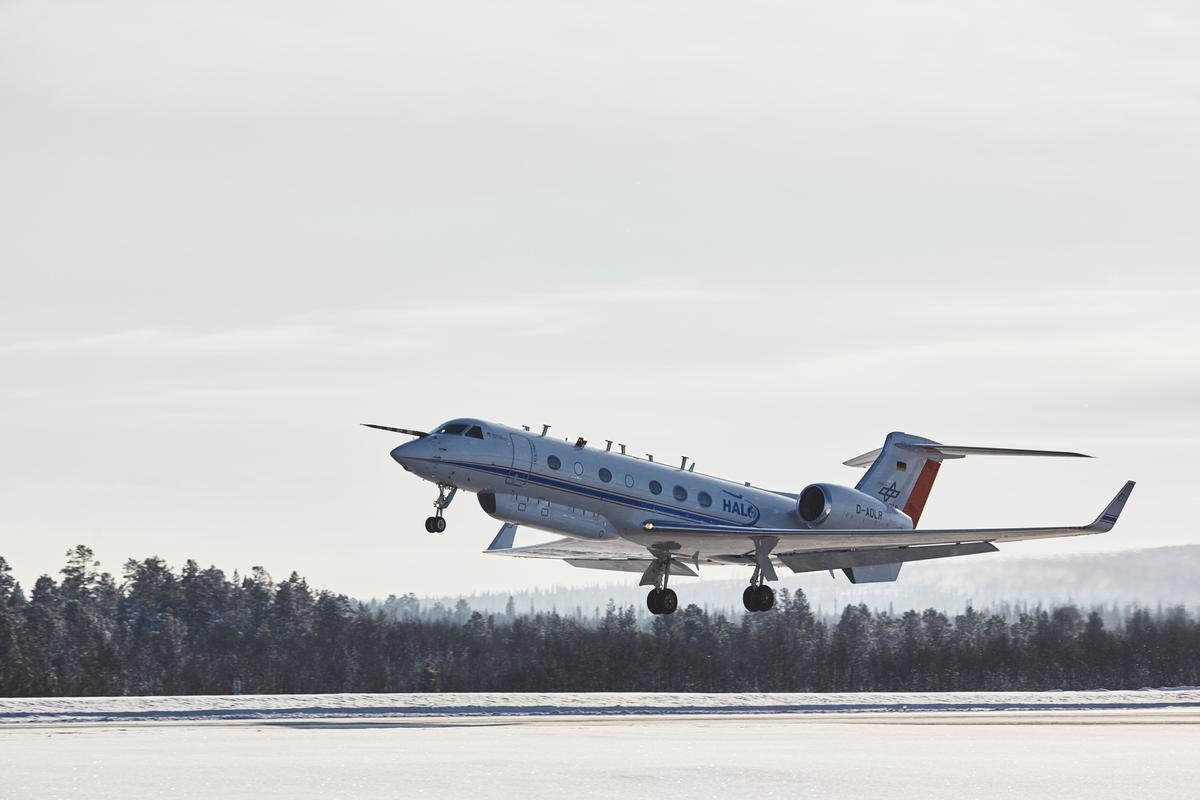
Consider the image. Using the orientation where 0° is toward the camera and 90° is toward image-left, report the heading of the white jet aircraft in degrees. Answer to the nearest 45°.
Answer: approximately 45°
